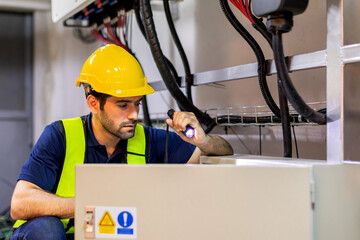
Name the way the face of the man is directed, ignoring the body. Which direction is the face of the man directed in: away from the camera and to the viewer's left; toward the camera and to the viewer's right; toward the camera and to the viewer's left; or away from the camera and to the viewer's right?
toward the camera and to the viewer's right

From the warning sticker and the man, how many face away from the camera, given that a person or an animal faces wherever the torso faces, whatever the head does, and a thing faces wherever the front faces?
0

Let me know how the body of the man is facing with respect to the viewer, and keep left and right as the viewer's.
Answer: facing the viewer and to the right of the viewer

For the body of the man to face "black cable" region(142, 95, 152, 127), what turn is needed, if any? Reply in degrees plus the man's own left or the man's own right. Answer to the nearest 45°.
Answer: approximately 135° to the man's own left

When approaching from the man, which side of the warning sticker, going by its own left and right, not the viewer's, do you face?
back

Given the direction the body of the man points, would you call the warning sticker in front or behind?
in front

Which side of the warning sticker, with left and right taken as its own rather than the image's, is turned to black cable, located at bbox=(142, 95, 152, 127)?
back

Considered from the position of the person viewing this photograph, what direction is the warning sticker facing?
facing the viewer

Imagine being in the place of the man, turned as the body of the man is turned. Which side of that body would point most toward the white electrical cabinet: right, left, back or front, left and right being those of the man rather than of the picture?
front
